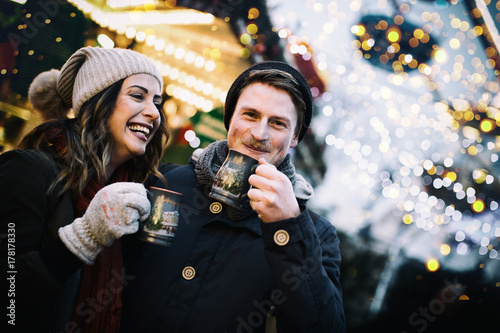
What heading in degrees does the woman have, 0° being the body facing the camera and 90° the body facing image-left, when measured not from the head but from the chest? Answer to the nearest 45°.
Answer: approximately 315°

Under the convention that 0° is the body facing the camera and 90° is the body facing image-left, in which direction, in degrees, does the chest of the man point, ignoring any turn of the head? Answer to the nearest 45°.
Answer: approximately 0°
